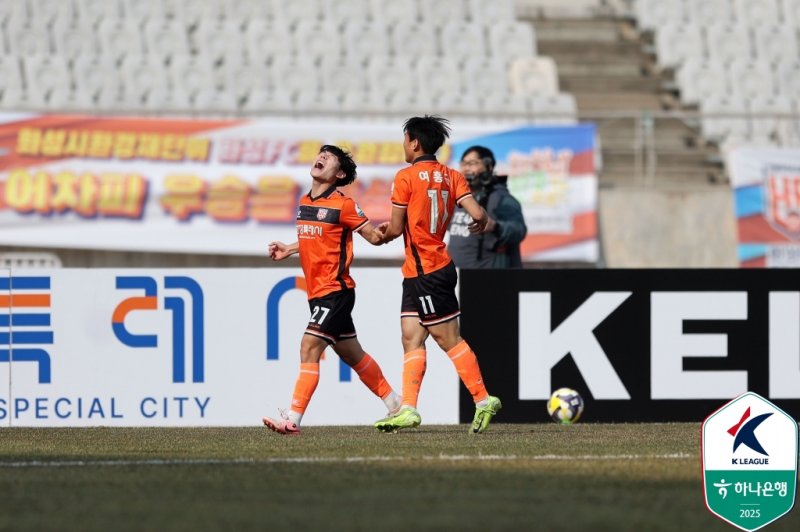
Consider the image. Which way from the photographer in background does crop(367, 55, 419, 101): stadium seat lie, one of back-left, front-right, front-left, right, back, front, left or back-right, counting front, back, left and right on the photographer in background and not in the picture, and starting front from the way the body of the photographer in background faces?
back-right

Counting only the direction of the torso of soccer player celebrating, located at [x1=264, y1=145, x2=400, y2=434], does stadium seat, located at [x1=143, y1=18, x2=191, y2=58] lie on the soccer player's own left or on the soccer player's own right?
on the soccer player's own right

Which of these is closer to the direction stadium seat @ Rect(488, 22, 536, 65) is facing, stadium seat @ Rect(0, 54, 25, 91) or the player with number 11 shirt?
the player with number 11 shirt

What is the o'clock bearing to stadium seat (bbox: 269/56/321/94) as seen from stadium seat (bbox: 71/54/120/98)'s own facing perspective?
stadium seat (bbox: 269/56/321/94) is roughly at 9 o'clock from stadium seat (bbox: 71/54/120/98).

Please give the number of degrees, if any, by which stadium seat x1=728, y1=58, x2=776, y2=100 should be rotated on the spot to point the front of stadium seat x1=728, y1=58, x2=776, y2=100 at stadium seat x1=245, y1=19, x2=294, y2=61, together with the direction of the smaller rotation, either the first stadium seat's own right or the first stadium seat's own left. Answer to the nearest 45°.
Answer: approximately 45° to the first stadium seat's own right

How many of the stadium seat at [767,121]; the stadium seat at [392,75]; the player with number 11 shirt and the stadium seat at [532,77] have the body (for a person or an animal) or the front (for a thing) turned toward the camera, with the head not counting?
3

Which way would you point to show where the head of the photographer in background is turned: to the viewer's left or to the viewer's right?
to the viewer's left

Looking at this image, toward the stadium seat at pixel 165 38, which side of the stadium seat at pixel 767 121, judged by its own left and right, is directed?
right

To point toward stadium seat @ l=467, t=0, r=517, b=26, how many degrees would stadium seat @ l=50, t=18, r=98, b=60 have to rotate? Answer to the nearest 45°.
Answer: approximately 90° to its left

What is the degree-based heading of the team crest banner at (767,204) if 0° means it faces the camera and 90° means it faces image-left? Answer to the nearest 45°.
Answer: approximately 0°
